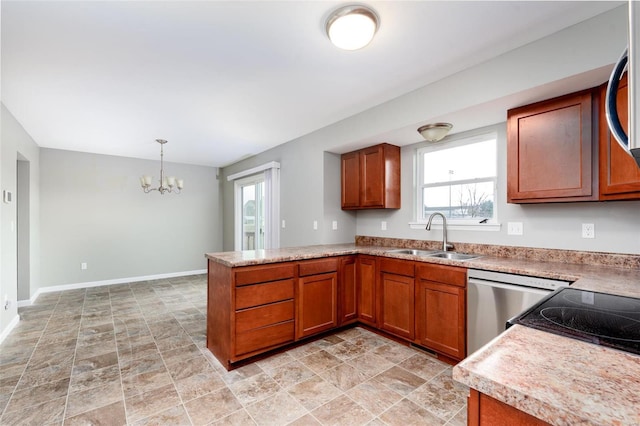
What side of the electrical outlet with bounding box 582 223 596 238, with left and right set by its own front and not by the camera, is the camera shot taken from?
front

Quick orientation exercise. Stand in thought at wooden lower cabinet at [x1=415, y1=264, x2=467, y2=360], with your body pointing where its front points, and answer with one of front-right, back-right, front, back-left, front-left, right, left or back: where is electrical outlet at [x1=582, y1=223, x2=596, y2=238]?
back-left

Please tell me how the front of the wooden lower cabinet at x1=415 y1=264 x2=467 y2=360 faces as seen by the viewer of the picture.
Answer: facing the viewer and to the left of the viewer

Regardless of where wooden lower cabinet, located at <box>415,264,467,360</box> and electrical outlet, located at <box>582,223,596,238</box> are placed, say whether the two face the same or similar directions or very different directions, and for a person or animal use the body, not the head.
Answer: same or similar directions

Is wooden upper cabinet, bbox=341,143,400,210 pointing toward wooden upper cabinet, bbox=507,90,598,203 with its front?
no

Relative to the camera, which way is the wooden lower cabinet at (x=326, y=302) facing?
toward the camera

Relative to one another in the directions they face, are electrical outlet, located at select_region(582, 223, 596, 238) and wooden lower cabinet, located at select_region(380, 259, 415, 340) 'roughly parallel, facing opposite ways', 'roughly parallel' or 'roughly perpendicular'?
roughly parallel

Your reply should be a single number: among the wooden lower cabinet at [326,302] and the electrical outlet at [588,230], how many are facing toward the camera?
2

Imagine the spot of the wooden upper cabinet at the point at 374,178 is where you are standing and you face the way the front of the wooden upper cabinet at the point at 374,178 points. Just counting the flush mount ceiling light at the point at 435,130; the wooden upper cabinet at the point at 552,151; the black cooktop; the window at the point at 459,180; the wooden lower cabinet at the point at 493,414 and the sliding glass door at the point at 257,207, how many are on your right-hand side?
1

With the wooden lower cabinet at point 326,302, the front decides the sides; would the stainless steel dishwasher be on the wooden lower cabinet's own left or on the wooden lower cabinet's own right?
on the wooden lower cabinet's own left

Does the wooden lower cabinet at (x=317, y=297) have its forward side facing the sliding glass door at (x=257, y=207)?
no

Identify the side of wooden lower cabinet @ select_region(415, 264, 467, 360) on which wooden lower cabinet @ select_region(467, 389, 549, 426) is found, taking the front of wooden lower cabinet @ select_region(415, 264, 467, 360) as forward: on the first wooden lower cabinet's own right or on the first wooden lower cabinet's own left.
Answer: on the first wooden lower cabinet's own left

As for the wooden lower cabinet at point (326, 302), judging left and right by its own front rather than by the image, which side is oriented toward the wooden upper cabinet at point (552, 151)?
left

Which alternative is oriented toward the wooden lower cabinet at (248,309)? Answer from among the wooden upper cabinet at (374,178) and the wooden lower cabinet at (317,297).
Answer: the wooden upper cabinet

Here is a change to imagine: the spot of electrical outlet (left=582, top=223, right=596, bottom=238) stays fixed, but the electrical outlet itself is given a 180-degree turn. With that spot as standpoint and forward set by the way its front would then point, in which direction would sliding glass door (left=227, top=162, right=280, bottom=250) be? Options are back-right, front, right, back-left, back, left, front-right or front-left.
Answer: left

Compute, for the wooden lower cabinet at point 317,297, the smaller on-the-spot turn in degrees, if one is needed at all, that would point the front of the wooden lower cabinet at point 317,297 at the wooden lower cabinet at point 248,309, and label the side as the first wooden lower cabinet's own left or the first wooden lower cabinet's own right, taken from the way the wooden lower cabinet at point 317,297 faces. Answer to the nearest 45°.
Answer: approximately 90° to the first wooden lower cabinet's own right
